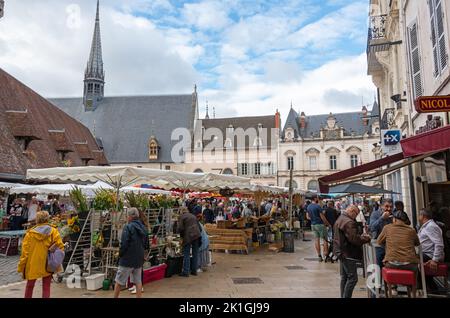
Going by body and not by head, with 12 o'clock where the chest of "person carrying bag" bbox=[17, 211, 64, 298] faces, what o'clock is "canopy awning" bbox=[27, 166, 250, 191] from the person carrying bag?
The canopy awning is roughly at 1 o'clock from the person carrying bag.

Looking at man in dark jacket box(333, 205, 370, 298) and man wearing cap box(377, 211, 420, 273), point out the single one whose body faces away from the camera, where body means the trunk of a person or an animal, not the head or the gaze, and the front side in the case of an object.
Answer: the man wearing cap

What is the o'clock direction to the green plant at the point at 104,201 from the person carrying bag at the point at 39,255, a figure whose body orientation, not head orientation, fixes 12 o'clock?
The green plant is roughly at 1 o'clock from the person carrying bag.

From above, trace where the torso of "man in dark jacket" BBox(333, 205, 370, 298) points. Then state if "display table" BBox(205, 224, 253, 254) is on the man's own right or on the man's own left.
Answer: on the man's own left

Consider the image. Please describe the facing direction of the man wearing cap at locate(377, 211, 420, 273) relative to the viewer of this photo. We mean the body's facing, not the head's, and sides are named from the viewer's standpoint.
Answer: facing away from the viewer

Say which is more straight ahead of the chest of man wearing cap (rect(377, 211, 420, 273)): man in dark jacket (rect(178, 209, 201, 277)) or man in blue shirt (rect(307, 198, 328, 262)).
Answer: the man in blue shirt

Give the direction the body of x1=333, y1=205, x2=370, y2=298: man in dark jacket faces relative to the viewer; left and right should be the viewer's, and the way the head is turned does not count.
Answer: facing to the right of the viewer

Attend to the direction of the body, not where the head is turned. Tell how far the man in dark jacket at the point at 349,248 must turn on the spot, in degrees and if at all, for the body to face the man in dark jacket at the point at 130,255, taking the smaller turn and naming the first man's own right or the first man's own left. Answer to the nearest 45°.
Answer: approximately 180°

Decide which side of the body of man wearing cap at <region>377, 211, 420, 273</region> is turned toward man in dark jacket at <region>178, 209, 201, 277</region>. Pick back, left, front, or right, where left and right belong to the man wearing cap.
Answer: left

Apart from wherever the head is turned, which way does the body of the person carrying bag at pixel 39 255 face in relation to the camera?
away from the camera

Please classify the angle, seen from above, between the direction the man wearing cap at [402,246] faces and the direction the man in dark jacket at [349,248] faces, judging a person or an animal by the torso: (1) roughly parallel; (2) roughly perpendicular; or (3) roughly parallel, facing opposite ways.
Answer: roughly perpendicular
